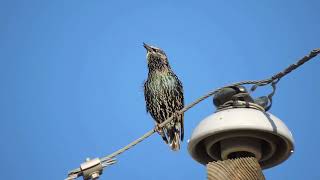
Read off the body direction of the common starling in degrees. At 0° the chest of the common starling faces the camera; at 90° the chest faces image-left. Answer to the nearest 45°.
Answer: approximately 45°
